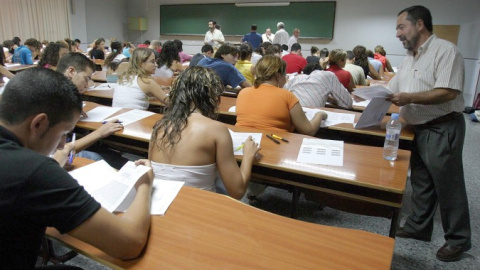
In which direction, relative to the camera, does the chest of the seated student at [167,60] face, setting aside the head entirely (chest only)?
away from the camera

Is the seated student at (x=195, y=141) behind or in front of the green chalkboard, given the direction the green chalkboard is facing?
in front

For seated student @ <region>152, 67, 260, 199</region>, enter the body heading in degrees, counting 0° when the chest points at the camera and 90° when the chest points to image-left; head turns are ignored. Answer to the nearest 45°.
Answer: approximately 225°

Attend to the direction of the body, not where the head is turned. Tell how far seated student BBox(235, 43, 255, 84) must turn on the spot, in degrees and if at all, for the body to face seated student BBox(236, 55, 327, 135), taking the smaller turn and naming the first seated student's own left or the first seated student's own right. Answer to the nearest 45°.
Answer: approximately 135° to the first seated student's own right

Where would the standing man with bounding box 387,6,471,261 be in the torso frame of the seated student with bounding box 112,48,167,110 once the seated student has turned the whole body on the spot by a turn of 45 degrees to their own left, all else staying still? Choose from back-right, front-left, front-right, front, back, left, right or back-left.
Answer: back-right

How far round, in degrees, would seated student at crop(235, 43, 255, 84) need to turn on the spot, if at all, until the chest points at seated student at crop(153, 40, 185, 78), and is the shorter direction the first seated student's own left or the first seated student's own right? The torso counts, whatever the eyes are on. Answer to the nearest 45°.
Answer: approximately 135° to the first seated student's own left

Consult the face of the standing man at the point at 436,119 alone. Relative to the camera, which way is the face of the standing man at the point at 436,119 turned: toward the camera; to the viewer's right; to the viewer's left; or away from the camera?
to the viewer's left

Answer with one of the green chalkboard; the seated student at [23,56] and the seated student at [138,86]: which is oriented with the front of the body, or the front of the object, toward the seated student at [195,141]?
the green chalkboard

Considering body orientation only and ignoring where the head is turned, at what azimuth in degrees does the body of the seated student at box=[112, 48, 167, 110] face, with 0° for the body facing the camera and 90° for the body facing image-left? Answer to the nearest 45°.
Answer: approximately 225°

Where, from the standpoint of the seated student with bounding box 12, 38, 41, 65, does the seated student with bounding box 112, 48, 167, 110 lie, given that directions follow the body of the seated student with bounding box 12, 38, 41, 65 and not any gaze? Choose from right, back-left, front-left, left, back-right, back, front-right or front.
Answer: back-right

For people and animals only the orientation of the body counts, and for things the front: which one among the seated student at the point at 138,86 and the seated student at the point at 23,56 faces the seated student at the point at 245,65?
the seated student at the point at 138,86

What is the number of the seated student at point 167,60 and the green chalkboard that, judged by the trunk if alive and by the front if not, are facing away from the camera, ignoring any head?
1

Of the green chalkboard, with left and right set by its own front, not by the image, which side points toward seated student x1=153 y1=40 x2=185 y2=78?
front

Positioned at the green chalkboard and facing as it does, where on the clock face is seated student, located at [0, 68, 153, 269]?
The seated student is roughly at 12 o'clock from the green chalkboard.

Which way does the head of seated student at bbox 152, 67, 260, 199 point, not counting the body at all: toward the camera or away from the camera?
away from the camera

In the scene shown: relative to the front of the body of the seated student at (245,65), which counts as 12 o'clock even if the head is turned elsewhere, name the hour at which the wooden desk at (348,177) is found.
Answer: The wooden desk is roughly at 4 o'clock from the seated student.
